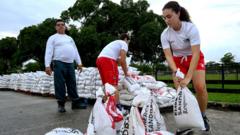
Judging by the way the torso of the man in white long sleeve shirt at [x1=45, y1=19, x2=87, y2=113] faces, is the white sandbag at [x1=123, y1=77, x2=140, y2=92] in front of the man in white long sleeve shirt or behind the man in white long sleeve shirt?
in front

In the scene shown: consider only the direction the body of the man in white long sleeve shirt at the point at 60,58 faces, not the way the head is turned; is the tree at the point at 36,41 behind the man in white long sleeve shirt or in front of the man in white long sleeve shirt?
behind

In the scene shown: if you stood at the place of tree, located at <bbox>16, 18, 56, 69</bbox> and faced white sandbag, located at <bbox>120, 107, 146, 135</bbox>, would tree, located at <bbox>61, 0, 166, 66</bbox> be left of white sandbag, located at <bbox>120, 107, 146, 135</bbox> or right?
left

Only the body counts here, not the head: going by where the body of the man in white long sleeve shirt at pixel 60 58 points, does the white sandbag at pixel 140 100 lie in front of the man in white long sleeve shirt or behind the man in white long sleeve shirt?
in front

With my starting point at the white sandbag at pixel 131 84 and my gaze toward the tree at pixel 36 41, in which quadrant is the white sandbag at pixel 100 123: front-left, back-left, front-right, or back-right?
back-left

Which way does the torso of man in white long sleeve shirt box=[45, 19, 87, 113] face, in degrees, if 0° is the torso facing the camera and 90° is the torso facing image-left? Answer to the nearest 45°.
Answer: approximately 315°

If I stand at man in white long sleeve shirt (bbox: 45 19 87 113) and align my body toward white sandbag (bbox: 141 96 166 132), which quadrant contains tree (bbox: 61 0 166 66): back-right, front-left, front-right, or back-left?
back-left

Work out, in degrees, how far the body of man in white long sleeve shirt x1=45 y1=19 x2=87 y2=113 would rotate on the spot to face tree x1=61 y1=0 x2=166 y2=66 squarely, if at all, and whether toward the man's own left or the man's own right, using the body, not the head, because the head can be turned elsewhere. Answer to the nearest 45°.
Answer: approximately 135° to the man's own left

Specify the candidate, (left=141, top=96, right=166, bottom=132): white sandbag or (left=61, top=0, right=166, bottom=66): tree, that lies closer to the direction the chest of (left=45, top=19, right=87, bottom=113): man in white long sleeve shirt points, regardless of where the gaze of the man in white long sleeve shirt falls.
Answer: the white sandbag
